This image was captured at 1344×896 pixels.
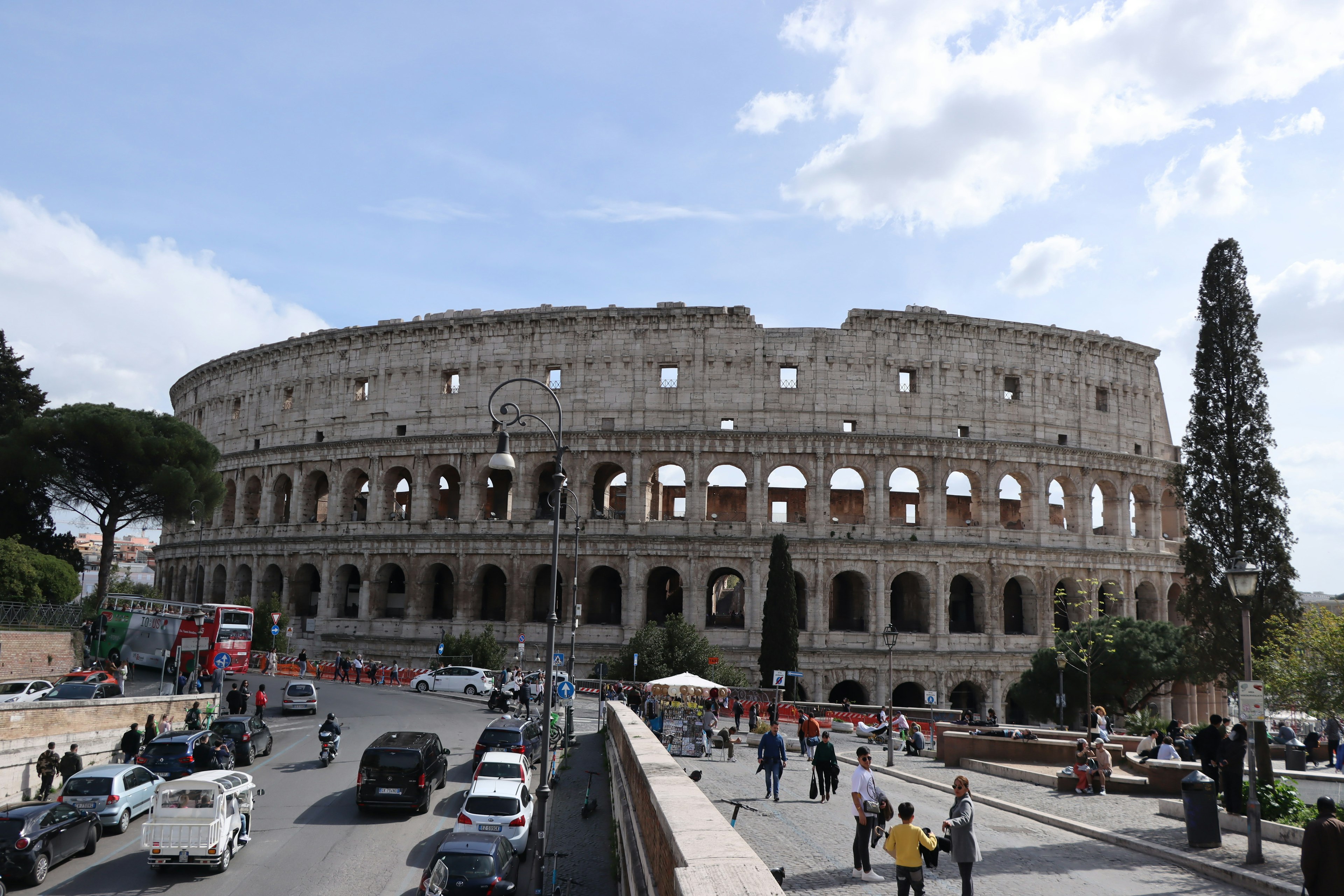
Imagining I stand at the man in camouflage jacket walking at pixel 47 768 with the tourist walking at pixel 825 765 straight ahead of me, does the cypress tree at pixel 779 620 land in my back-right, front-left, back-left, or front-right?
front-left

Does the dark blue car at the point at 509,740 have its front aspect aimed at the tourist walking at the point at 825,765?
no

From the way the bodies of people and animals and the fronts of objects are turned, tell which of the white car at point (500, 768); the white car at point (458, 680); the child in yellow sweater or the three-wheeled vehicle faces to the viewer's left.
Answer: the white car at point (458, 680)

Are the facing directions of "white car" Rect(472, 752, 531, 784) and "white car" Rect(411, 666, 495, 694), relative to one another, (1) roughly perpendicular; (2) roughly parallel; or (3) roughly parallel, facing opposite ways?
roughly perpendicular

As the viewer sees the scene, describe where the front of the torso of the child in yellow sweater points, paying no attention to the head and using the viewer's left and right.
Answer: facing away from the viewer

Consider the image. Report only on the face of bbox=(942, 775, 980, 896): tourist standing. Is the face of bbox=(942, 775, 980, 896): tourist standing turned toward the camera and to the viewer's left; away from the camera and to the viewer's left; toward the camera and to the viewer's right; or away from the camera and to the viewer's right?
toward the camera and to the viewer's left

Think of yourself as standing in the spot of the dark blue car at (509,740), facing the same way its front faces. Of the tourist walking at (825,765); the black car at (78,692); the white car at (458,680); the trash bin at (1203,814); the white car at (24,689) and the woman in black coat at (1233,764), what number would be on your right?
3

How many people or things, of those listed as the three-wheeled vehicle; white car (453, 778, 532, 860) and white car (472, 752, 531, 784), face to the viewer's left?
0

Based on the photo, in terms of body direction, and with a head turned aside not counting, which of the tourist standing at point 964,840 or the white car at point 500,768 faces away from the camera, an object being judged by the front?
the white car

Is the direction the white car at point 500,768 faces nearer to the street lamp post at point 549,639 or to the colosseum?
the colosseum

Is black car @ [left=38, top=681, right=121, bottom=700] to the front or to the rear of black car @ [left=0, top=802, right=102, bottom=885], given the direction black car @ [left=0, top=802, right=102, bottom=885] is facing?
to the front

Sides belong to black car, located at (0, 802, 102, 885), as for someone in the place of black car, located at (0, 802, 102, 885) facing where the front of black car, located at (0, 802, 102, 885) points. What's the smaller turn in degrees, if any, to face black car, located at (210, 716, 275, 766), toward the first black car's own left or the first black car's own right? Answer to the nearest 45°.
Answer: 0° — it already faces it

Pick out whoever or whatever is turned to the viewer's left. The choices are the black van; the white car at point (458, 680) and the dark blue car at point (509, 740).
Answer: the white car

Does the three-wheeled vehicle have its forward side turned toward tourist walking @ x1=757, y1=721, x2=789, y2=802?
no

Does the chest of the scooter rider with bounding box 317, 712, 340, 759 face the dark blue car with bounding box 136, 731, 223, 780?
no
